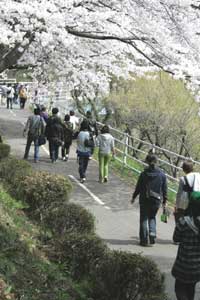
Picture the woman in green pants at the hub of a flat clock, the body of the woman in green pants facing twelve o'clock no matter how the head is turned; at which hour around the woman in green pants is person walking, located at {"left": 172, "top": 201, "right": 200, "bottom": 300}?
The person walking is roughly at 6 o'clock from the woman in green pants.

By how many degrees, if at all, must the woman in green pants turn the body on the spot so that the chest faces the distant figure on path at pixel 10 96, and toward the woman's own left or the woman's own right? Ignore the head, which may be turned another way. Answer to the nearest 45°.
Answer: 0° — they already face them

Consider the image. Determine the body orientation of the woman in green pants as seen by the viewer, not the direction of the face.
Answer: away from the camera

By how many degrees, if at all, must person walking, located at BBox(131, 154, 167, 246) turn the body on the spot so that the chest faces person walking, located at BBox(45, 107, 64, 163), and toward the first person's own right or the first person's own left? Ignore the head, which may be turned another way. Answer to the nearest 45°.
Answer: approximately 45° to the first person's own left

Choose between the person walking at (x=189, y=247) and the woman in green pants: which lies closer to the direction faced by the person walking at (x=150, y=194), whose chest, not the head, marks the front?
the woman in green pants

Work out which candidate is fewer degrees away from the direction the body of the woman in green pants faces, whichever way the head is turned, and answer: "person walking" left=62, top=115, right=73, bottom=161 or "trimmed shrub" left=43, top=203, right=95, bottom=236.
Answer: the person walking

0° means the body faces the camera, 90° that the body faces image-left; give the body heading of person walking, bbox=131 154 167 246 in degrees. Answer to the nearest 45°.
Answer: approximately 180°
